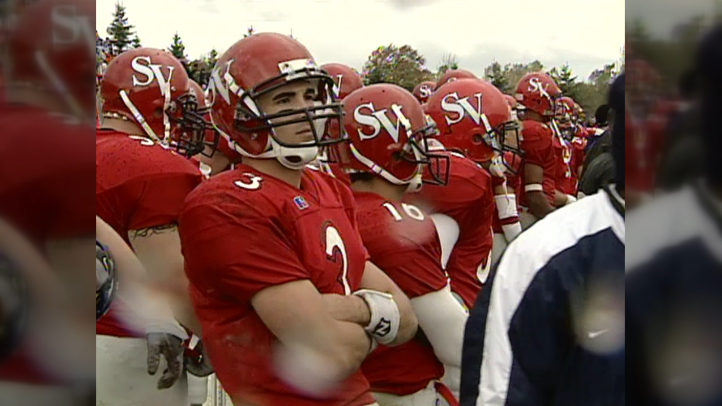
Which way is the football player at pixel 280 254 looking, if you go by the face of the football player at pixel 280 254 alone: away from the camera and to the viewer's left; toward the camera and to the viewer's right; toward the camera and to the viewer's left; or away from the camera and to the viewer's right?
toward the camera and to the viewer's right

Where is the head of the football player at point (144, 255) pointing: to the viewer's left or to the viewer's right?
to the viewer's right

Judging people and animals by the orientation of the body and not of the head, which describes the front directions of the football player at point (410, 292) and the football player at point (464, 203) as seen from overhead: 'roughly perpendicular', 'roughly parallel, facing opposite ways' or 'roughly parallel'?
roughly parallel

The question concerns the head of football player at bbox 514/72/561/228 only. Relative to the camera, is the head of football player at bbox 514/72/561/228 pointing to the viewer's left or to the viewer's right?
to the viewer's right

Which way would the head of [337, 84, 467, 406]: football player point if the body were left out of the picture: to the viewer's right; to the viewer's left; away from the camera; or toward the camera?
to the viewer's right

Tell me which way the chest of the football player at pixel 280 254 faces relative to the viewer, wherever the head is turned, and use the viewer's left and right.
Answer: facing the viewer and to the right of the viewer
